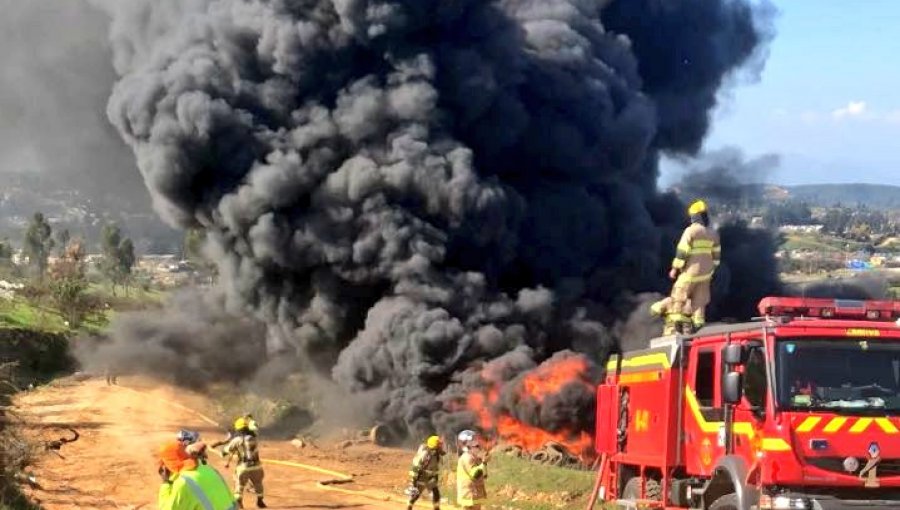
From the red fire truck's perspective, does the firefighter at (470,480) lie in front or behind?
behind

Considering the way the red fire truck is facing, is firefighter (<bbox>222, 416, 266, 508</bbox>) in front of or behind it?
behind

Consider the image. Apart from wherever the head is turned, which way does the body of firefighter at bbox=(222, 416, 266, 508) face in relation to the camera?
away from the camera

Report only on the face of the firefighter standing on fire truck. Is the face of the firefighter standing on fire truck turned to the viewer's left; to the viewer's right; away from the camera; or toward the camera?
away from the camera

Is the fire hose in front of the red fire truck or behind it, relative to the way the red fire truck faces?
behind

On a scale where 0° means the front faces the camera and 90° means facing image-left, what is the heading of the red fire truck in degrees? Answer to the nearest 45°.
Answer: approximately 315°

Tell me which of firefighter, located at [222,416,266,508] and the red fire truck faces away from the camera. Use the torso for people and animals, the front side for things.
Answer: the firefighter

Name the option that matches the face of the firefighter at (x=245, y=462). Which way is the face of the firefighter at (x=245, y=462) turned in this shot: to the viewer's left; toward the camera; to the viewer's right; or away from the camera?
away from the camera

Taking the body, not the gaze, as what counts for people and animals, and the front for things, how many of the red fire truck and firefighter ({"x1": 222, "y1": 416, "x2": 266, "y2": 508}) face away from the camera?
1

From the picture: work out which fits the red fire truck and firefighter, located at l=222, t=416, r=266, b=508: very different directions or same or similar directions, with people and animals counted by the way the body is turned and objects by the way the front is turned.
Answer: very different directions

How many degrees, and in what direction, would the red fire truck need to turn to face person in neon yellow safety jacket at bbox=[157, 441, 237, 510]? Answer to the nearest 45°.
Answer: approximately 90° to its right
